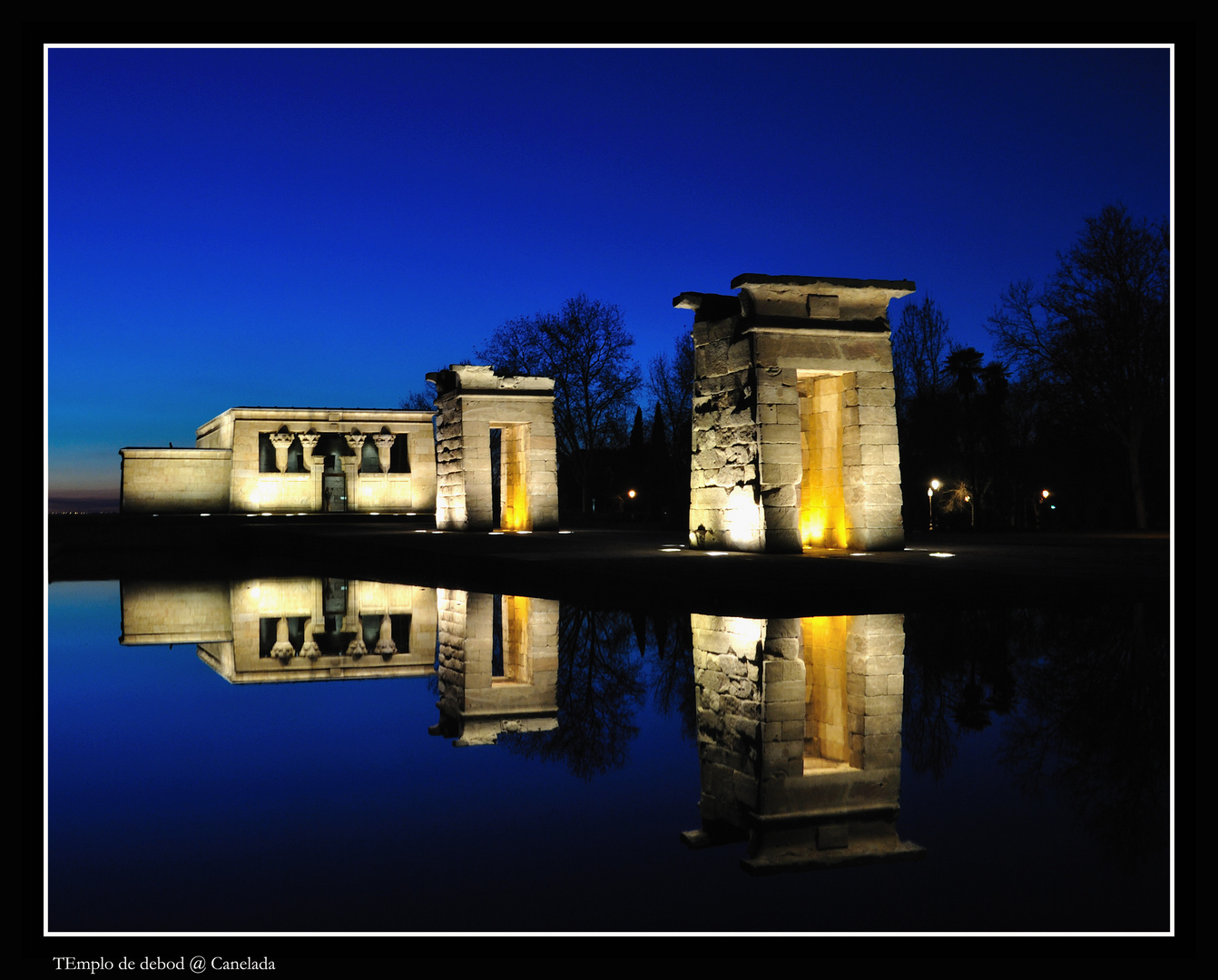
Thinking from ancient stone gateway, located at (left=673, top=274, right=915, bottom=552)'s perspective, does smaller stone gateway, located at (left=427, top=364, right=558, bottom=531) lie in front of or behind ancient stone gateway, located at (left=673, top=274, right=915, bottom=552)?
behind

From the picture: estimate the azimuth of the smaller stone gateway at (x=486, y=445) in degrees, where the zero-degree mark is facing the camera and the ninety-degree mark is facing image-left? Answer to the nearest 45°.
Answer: approximately 315°

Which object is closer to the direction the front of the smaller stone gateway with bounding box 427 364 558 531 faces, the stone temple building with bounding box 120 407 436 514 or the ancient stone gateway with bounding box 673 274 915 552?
the ancient stone gateway

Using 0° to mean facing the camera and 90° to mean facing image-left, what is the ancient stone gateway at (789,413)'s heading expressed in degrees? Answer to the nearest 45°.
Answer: approximately 315°

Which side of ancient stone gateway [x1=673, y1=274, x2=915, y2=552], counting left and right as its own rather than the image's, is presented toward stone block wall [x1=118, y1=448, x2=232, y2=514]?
back
